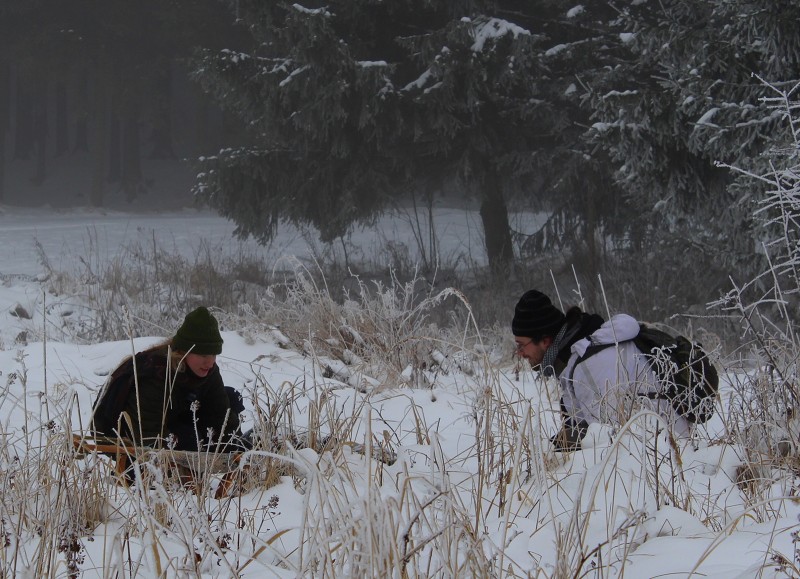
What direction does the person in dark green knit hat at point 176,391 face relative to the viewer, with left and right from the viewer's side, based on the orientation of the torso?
facing the viewer and to the right of the viewer

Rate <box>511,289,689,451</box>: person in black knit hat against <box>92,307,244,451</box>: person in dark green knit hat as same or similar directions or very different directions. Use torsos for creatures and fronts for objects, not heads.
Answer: very different directions

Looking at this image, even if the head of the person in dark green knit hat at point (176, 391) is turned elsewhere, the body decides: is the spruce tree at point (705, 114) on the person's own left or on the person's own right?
on the person's own left

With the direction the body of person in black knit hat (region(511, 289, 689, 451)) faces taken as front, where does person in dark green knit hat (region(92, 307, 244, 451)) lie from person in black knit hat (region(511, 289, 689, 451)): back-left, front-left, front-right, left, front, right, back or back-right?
front

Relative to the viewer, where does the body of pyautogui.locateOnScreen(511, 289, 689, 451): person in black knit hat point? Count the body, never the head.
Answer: to the viewer's left

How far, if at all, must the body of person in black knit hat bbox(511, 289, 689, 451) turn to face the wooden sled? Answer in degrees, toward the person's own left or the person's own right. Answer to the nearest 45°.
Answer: approximately 45° to the person's own left

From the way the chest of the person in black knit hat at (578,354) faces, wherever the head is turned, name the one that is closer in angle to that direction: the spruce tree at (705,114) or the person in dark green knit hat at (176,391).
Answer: the person in dark green knit hat

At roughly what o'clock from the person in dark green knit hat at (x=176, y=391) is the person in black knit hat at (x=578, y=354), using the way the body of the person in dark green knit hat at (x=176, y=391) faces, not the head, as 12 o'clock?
the person in black knit hat at (x=578, y=354) is roughly at 11 o'clock from the person in dark green knit hat at (x=176, y=391).

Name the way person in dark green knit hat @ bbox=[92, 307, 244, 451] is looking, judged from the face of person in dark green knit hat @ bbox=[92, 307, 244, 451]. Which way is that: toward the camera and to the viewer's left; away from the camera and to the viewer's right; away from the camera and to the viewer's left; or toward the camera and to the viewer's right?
toward the camera and to the viewer's right

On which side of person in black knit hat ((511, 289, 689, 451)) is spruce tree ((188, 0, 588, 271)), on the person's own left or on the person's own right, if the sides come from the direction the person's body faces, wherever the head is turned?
on the person's own right

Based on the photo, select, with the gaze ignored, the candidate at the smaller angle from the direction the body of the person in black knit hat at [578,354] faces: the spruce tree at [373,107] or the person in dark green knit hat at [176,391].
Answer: the person in dark green knit hat
